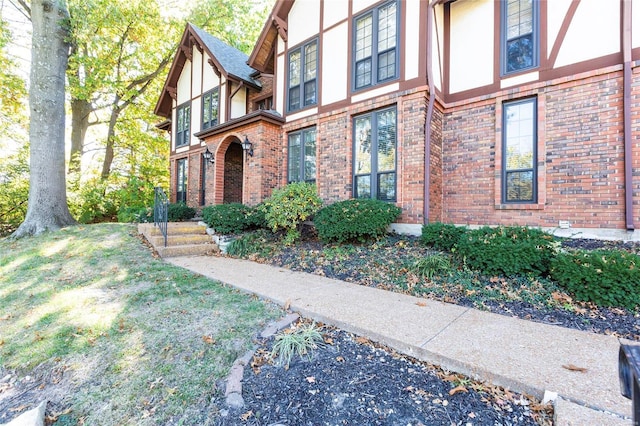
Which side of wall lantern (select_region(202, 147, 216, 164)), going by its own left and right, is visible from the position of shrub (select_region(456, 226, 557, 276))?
left

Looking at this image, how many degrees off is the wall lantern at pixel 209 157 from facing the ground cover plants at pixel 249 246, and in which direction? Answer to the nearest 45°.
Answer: approximately 45° to its left

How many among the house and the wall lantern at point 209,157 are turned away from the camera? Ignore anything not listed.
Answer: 0

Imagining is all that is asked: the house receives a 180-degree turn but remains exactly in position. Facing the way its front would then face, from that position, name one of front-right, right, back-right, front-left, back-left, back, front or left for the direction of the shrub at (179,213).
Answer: back-left

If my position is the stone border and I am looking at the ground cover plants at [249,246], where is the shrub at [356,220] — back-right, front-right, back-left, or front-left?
front-right

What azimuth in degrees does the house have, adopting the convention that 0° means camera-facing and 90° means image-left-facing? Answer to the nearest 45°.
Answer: approximately 45°

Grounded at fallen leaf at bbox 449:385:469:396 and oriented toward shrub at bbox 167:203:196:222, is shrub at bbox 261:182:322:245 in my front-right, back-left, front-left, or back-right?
front-right

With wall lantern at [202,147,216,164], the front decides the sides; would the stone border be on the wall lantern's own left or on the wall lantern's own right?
on the wall lantern's own left

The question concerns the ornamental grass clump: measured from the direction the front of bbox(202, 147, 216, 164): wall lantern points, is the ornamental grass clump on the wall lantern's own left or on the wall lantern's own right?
on the wall lantern's own left

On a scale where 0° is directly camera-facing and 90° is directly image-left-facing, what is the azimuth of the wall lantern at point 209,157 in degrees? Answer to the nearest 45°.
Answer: approximately 45°

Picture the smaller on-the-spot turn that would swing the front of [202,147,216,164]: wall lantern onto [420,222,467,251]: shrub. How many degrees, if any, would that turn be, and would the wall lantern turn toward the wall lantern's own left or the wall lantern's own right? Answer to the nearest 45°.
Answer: approximately 90° to the wall lantern's own left
